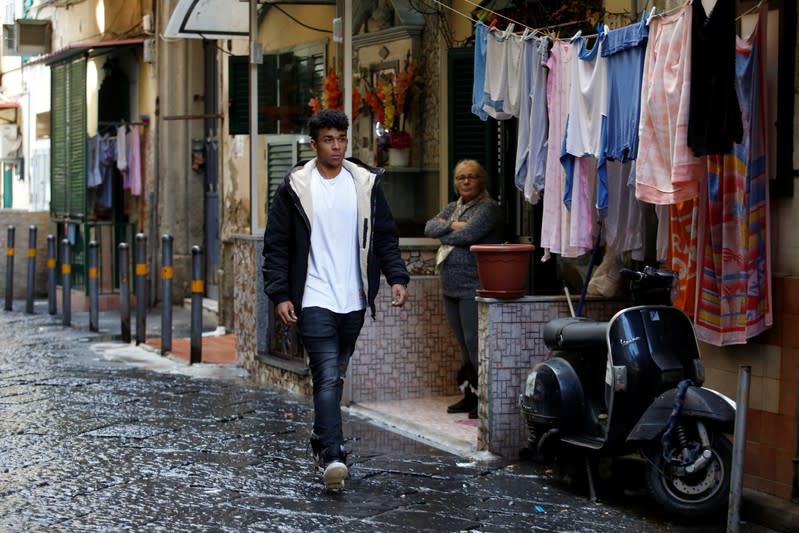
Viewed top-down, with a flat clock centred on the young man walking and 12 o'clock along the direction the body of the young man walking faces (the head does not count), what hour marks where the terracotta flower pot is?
The terracotta flower pot is roughly at 8 o'clock from the young man walking.

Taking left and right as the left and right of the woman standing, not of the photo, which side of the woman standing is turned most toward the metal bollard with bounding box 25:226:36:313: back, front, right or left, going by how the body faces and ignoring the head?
right

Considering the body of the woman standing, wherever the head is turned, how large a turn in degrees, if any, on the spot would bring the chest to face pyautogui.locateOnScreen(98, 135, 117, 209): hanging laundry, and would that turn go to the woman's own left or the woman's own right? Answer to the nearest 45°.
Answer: approximately 90° to the woman's own right

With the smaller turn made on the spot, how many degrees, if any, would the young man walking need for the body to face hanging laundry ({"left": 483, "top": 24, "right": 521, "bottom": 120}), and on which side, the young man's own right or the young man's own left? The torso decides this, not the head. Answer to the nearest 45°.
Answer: approximately 135° to the young man's own left

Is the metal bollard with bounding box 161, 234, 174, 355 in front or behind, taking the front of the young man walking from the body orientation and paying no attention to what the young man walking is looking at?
behind

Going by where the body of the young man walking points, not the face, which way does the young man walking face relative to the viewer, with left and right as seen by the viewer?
facing the viewer

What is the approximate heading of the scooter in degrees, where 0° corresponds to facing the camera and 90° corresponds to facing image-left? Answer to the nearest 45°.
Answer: approximately 315°

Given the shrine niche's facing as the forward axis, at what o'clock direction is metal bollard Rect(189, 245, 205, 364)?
The metal bollard is roughly at 3 o'clock from the shrine niche.

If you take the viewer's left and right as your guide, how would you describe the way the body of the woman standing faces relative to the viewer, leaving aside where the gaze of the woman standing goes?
facing the viewer and to the left of the viewer

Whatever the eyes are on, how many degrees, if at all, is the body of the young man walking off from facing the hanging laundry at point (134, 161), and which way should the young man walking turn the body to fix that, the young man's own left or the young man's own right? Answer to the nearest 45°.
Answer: approximately 180°

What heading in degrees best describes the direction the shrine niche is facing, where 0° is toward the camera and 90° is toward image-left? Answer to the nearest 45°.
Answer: approximately 45°
